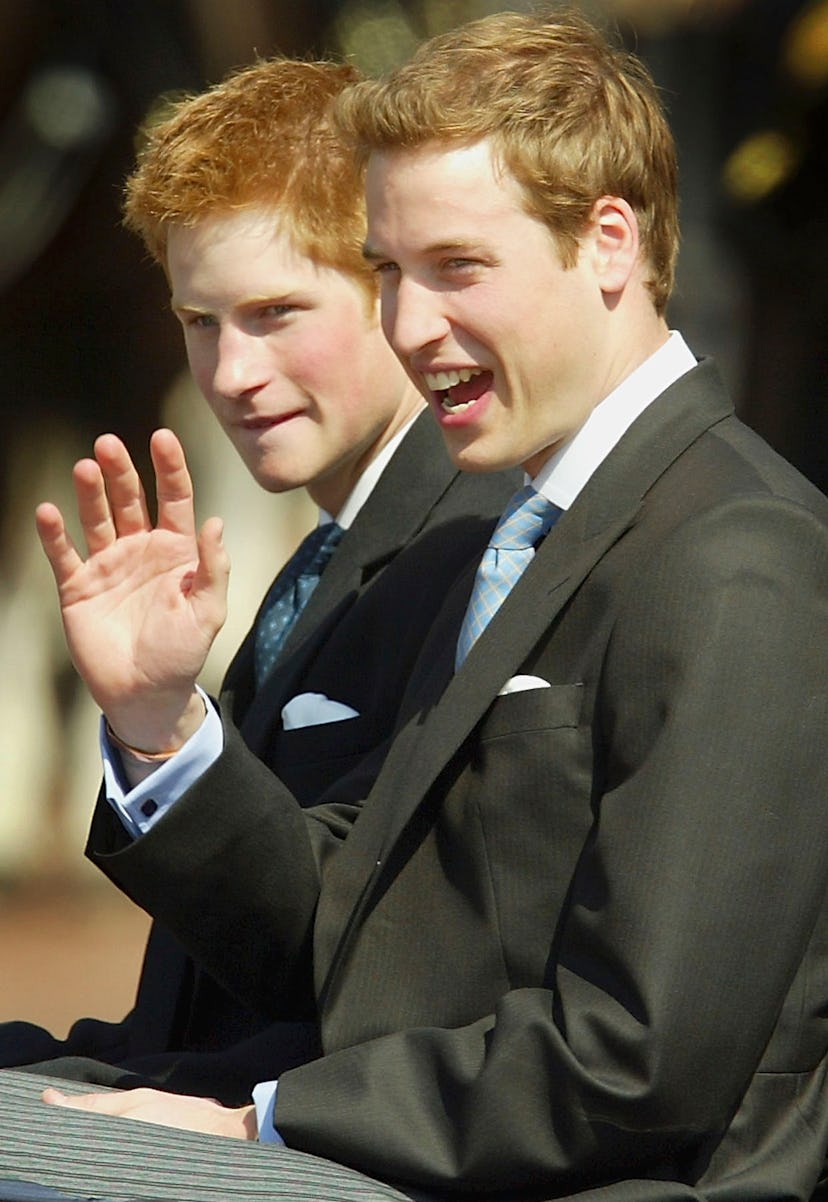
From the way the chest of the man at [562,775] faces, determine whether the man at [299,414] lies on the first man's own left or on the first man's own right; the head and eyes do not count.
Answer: on the first man's own right

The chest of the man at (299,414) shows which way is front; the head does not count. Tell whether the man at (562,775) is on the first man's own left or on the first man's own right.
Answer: on the first man's own left

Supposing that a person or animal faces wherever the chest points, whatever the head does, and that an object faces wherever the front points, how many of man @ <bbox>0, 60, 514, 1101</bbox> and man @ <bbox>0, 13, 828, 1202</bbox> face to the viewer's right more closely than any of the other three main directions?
0

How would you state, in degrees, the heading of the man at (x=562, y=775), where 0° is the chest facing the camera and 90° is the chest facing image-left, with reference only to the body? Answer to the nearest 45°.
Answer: approximately 45°

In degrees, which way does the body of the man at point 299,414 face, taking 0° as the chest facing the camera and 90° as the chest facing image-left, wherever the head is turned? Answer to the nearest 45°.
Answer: approximately 45°
